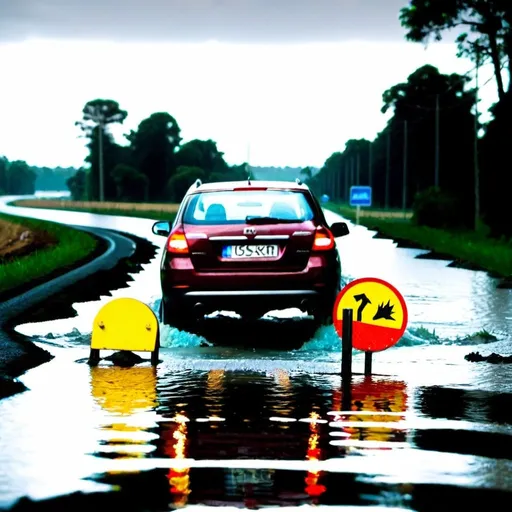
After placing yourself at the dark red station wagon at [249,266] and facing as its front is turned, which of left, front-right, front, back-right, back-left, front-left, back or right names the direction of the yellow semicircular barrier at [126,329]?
back-left

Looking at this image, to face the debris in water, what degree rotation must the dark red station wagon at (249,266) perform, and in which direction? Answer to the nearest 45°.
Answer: approximately 135° to its right

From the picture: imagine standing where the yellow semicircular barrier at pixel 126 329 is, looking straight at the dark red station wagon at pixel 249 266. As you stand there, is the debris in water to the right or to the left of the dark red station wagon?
right

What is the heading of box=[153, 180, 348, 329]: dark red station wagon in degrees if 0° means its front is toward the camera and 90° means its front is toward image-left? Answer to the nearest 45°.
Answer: approximately 180°
